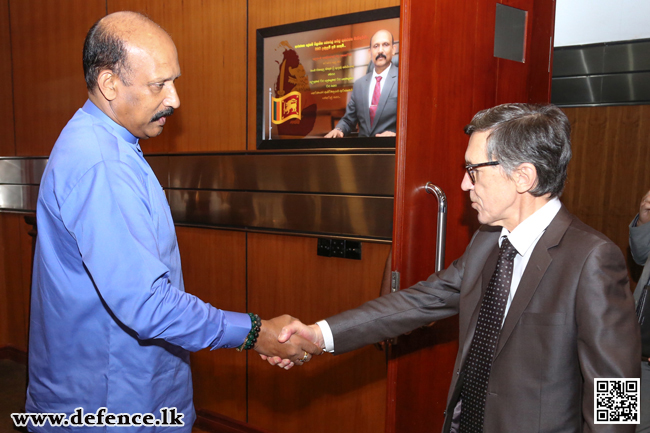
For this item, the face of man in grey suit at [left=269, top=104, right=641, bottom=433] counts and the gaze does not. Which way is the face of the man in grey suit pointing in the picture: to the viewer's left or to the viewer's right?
to the viewer's left

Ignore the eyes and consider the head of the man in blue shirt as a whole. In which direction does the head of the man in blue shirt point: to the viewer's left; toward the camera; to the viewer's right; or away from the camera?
to the viewer's right

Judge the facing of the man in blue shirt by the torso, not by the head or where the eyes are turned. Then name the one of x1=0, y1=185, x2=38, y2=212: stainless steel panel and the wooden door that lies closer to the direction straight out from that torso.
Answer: the wooden door

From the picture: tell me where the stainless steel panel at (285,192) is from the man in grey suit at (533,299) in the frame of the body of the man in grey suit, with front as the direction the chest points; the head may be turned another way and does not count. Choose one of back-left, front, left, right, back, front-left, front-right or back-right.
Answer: right

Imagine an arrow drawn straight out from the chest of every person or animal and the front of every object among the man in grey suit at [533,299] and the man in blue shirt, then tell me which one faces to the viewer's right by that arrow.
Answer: the man in blue shirt

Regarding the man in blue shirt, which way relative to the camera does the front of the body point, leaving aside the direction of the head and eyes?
to the viewer's right

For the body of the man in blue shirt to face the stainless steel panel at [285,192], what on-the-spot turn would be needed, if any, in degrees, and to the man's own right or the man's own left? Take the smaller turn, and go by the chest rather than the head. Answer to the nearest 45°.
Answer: approximately 45° to the man's own left

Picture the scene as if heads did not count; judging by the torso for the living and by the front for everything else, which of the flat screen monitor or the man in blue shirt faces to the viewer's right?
the man in blue shirt
